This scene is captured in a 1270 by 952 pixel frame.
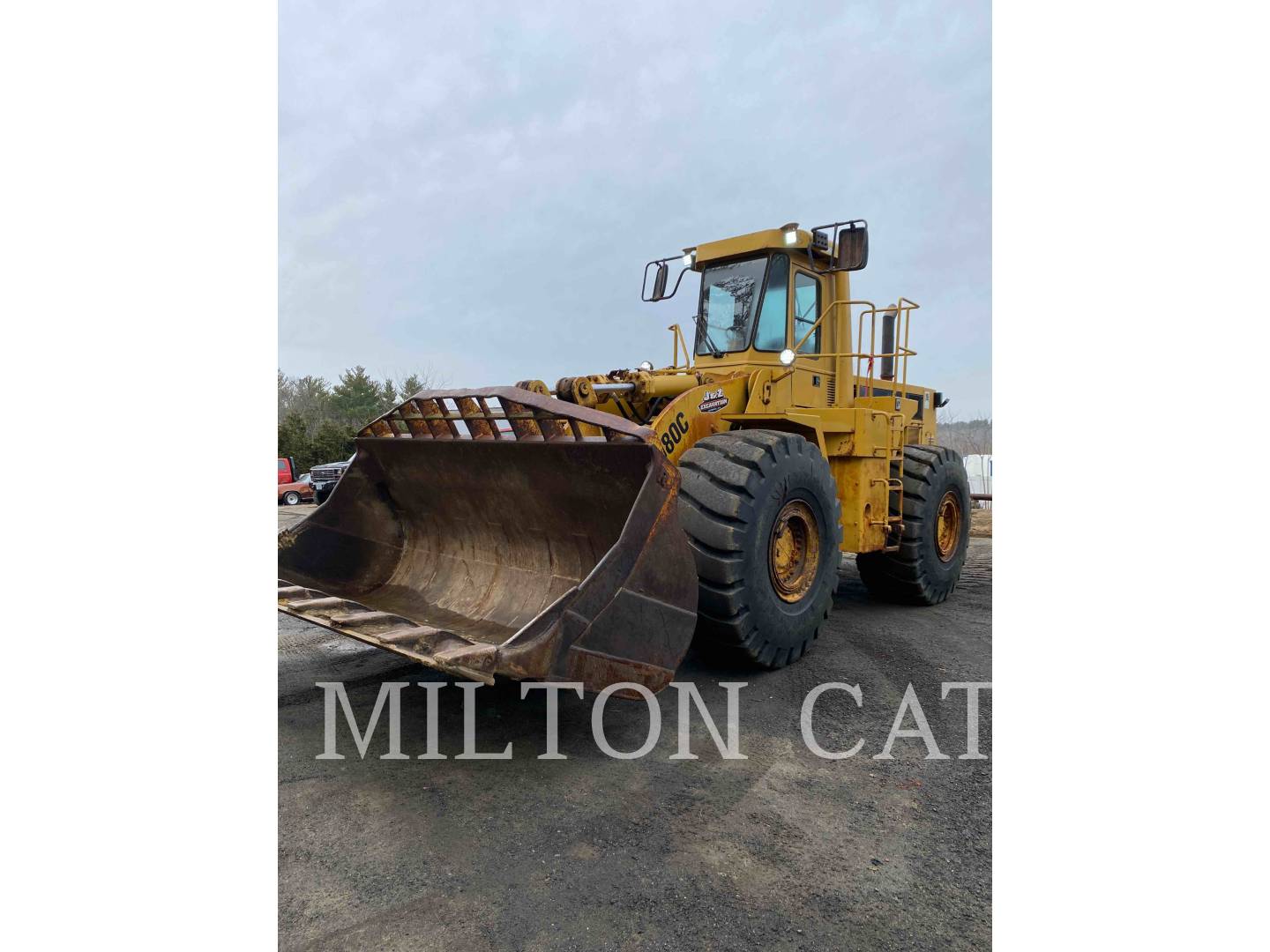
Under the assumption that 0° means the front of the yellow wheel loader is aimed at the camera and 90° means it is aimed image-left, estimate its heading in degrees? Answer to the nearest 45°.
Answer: approximately 45°

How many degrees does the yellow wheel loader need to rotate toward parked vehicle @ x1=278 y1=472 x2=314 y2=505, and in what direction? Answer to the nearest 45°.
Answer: approximately 90° to its right

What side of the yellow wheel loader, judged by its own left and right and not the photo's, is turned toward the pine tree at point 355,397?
right
